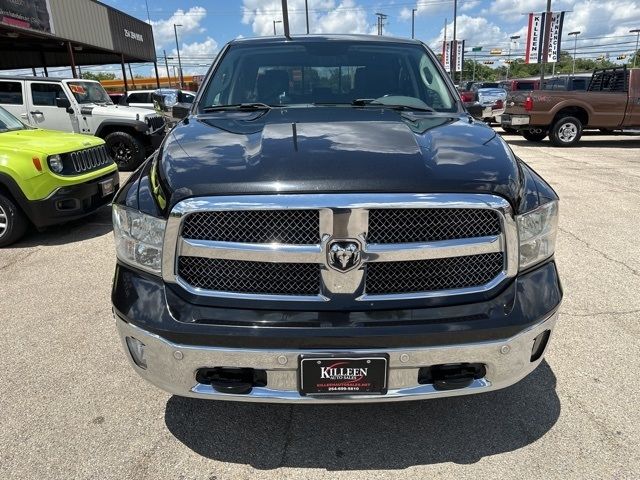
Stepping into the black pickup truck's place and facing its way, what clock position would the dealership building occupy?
The dealership building is roughly at 5 o'clock from the black pickup truck.

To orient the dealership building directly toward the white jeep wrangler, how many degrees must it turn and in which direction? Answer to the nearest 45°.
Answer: approximately 45° to its right

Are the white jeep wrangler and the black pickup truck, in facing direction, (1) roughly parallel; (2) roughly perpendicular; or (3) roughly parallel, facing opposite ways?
roughly perpendicular

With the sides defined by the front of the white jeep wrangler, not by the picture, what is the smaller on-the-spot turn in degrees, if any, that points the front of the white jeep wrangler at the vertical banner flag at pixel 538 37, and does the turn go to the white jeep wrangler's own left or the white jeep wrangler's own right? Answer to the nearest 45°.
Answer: approximately 90° to the white jeep wrangler's own left

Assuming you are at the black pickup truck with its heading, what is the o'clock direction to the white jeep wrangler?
The white jeep wrangler is roughly at 5 o'clock from the black pickup truck.

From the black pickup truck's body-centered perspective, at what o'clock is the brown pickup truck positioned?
The brown pickup truck is roughly at 7 o'clock from the black pickup truck.

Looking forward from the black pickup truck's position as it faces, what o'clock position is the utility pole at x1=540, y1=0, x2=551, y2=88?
The utility pole is roughly at 7 o'clock from the black pickup truck.
